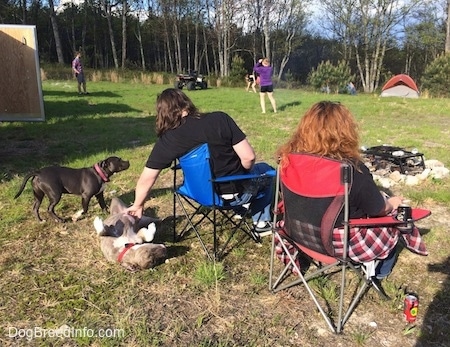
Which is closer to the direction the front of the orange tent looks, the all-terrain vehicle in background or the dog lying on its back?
the dog lying on its back

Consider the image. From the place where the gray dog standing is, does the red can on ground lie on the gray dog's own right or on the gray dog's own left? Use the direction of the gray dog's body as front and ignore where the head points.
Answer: on the gray dog's own right

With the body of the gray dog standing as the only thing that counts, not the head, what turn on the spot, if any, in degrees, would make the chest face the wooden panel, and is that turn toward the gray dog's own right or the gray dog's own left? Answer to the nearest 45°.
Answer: approximately 90° to the gray dog's own left

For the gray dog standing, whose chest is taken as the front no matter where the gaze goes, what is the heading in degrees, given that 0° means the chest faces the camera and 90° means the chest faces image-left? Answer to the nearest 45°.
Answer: approximately 270°

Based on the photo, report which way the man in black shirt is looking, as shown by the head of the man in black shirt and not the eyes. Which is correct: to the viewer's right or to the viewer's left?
to the viewer's left

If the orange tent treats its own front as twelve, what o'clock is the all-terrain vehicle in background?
The all-terrain vehicle in background is roughly at 2 o'clock from the orange tent.

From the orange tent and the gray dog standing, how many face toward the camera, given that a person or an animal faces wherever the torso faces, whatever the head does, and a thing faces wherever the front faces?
1

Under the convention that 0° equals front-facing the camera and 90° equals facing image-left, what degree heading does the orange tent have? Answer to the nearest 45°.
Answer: approximately 0°

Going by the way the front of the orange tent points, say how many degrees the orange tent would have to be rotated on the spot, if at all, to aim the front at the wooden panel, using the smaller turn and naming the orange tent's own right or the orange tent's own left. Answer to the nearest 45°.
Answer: approximately 45° to the orange tent's own right

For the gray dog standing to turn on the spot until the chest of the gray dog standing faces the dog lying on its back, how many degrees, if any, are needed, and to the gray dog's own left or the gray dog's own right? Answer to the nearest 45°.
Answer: approximately 90° to the gray dog's own right

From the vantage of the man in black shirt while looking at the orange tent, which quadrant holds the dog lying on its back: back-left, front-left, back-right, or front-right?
back-left

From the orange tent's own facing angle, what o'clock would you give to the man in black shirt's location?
The man in black shirt is roughly at 12 o'clock from the orange tent.

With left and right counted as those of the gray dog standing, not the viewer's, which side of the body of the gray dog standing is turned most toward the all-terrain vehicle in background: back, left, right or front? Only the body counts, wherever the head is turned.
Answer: left
